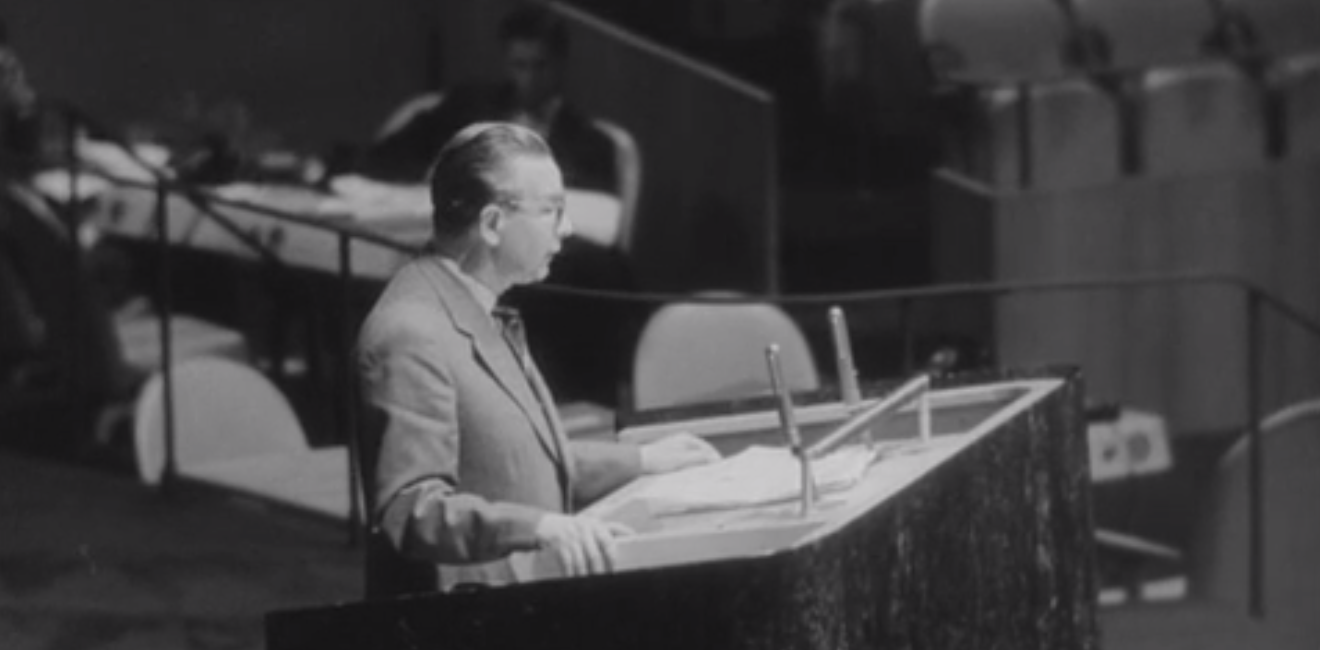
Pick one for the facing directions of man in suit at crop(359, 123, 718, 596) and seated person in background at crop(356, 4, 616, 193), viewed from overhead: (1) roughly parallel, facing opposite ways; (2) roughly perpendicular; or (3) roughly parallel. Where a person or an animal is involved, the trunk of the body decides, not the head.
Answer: roughly perpendicular

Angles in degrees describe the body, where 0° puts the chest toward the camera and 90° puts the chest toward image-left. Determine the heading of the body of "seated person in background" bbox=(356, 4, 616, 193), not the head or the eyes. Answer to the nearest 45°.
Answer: approximately 0°

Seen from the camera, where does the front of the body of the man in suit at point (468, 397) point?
to the viewer's right

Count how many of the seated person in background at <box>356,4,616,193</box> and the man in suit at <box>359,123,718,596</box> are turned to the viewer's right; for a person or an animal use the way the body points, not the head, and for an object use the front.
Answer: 1

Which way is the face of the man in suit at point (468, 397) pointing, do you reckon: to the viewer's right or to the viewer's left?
to the viewer's right

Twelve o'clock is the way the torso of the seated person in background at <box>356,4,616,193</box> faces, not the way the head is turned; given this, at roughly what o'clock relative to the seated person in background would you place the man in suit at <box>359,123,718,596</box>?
The man in suit is roughly at 12 o'clock from the seated person in background.
